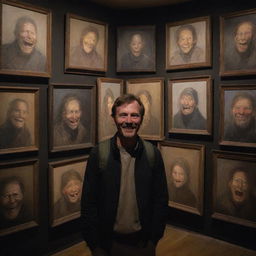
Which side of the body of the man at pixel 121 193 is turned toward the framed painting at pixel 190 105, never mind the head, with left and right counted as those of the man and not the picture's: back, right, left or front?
back

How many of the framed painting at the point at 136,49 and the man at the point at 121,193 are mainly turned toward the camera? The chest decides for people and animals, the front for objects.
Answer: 2

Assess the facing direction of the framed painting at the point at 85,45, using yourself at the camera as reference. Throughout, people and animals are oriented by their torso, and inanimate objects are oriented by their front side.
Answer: facing the viewer and to the right of the viewer

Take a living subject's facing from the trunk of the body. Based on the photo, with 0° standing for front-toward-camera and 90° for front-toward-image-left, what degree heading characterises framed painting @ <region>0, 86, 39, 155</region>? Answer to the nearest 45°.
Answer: approximately 315°

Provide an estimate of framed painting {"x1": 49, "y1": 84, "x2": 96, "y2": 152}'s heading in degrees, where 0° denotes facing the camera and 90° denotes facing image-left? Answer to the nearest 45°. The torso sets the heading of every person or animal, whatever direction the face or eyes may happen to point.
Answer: approximately 315°

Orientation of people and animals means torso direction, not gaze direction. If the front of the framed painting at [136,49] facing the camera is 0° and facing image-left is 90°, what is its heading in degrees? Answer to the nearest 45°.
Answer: approximately 0°

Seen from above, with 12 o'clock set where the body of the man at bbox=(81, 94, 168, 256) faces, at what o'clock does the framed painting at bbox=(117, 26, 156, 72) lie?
The framed painting is roughly at 6 o'clock from the man.
